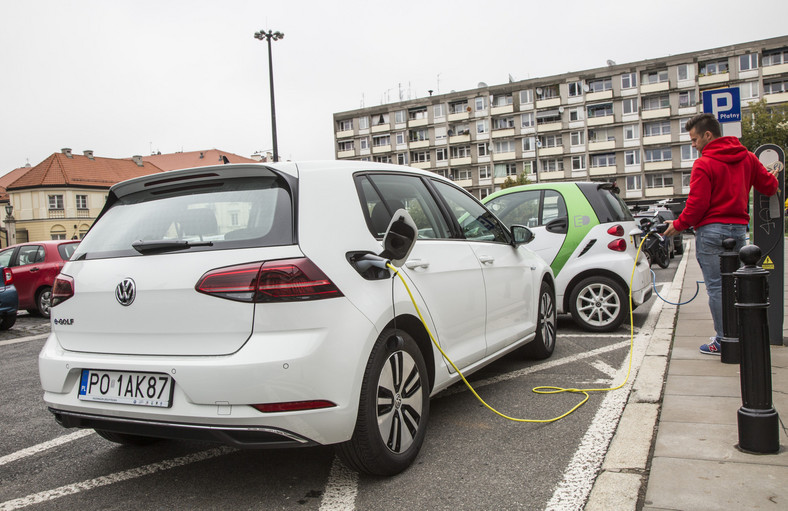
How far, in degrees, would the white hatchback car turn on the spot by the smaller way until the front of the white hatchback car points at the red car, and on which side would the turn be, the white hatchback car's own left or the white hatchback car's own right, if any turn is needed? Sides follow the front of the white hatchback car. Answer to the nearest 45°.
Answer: approximately 90° to the white hatchback car's own left

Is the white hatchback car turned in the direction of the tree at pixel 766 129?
yes

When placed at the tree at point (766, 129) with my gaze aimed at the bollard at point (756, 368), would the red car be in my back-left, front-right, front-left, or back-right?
front-right

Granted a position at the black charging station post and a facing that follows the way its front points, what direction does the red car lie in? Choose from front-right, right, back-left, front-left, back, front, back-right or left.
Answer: front-right

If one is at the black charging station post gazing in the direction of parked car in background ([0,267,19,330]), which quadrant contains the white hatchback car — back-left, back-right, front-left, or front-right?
front-left

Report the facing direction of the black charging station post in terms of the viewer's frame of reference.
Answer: facing the viewer and to the left of the viewer

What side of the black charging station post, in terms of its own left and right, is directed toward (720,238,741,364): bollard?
front

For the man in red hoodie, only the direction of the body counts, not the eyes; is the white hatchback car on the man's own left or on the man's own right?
on the man's own left

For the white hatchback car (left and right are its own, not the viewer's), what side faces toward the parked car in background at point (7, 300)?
left

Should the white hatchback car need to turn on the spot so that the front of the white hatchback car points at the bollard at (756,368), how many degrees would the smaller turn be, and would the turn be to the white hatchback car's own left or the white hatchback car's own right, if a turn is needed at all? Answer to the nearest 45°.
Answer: approximately 45° to the white hatchback car's own right

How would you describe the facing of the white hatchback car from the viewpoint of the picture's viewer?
facing away from the viewer and to the right of the viewer
